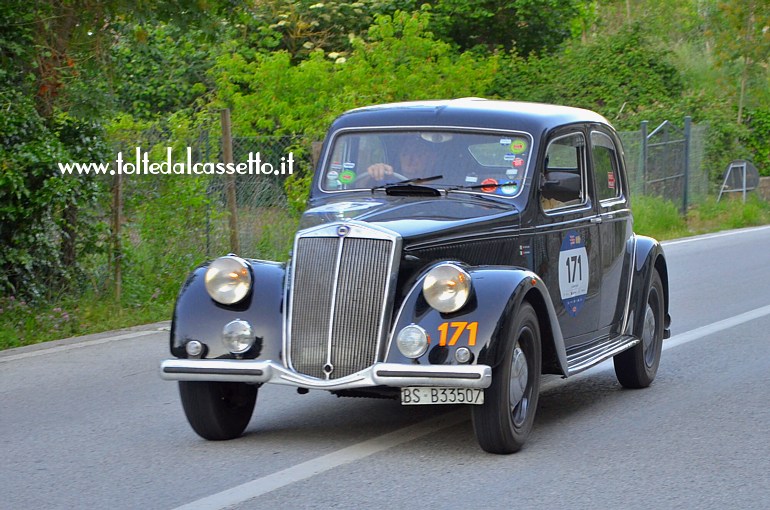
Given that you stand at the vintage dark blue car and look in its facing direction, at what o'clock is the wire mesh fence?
The wire mesh fence is roughly at 5 o'clock from the vintage dark blue car.

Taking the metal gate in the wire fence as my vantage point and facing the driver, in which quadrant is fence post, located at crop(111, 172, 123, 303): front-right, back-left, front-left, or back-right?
front-right

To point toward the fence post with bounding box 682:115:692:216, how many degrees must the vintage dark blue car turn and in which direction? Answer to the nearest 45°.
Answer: approximately 135° to its right

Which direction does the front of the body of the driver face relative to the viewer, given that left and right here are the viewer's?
facing the viewer and to the left of the viewer

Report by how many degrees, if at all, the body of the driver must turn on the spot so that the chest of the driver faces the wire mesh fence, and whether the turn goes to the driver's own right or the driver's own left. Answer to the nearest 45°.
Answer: approximately 135° to the driver's own right

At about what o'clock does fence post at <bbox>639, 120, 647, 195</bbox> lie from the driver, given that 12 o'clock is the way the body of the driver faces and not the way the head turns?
The fence post is roughly at 5 o'clock from the driver.

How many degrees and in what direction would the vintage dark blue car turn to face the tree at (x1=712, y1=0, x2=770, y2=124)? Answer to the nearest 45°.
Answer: approximately 135° to its right
